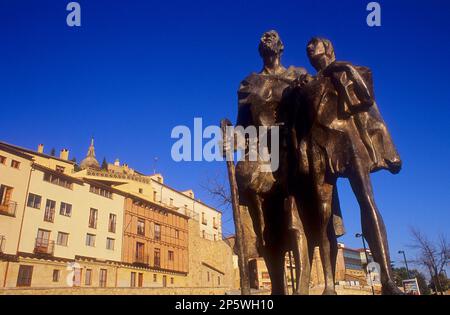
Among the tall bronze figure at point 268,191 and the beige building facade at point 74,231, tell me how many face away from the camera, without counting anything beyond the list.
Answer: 0

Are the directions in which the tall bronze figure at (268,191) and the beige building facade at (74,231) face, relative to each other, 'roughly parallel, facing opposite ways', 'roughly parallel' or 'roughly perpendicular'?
roughly perpendicular

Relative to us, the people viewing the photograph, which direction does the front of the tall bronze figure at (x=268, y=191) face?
facing the viewer

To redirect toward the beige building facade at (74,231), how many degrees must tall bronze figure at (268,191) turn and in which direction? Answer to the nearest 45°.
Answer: approximately 135° to its right

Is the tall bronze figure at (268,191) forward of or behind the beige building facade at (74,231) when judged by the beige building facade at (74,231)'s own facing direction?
forward

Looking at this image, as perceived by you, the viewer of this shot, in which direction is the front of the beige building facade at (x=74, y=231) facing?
facing the viewer and to the right of the viewer
